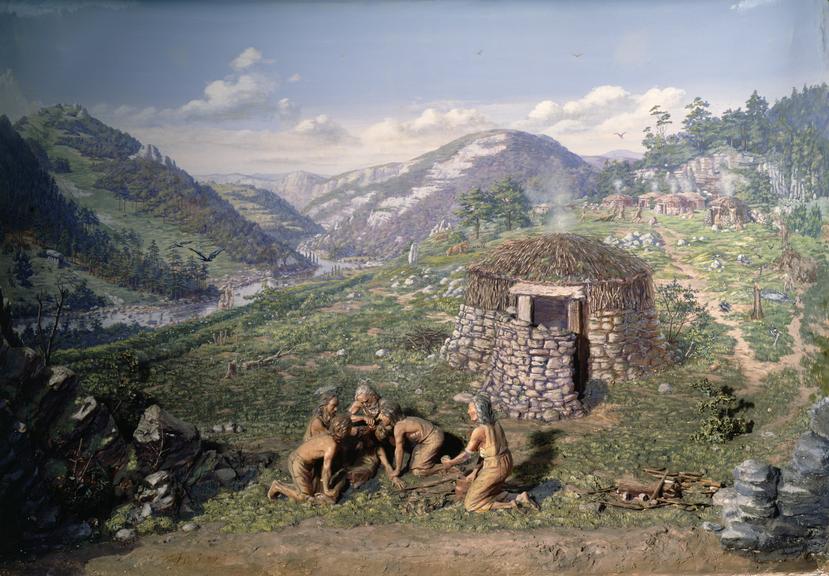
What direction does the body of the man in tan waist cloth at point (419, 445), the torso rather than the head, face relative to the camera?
to the viewer's left

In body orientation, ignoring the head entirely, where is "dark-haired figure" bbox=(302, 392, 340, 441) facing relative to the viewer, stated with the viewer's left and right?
facing the viewer and to the right of the viewer

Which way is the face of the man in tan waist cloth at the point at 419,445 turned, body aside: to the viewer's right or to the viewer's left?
to the viewer's left

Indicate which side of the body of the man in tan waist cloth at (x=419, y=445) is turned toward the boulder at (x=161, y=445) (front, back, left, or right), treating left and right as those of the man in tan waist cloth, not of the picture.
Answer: front

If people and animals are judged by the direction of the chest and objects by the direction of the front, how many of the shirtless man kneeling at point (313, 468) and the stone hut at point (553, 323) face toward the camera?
1

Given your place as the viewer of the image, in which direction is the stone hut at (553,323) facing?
facing the viewer

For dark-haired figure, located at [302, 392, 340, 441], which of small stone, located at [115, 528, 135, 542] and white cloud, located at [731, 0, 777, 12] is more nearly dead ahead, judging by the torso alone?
the white cloud

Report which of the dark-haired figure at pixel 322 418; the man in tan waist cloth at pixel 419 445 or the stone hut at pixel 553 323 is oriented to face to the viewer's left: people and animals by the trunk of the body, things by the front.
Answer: the man in tan waist cloth

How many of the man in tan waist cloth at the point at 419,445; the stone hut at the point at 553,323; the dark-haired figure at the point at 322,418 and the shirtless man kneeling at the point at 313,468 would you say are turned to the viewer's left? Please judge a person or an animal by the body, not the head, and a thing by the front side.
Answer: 1

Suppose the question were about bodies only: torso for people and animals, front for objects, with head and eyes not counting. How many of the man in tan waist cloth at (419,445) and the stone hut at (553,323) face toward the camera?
1

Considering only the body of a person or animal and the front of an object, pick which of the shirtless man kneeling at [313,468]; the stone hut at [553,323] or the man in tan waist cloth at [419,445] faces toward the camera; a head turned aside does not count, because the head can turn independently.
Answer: the stone hut

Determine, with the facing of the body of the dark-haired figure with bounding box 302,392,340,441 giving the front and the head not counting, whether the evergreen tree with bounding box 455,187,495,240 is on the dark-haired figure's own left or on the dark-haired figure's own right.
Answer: on the dark-haired figure's own left

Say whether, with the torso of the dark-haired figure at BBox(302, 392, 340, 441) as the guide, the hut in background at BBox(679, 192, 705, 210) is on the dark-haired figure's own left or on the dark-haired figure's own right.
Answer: on the dark-haired figure's own left

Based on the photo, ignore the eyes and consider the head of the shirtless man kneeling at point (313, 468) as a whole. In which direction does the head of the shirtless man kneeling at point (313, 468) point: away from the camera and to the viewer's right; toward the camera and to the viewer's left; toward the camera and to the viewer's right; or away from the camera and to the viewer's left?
away from the camera and to the viewer's right

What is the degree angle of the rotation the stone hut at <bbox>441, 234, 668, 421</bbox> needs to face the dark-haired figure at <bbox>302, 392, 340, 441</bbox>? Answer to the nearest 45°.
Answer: approximately 45° to its right

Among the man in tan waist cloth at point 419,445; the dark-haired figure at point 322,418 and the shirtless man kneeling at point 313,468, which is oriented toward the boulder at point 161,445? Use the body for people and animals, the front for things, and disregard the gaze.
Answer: the man in tan waist cloth at point 419,445
